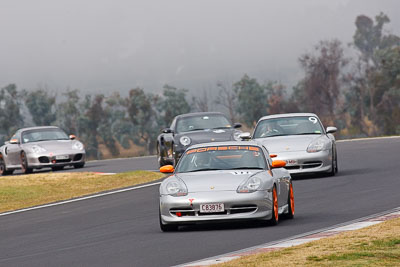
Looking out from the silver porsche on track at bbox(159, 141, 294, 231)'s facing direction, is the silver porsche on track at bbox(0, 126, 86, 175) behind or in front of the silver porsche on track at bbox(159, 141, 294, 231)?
behind

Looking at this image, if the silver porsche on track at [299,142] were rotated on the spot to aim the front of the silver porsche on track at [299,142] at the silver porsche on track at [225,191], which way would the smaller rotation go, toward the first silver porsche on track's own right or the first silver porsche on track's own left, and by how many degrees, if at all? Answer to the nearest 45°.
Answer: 0° — it already faces it

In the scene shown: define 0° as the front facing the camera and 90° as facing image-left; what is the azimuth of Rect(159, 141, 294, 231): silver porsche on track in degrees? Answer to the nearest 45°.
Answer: approximately 0°

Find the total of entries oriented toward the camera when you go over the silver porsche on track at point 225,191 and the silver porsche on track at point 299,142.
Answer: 2

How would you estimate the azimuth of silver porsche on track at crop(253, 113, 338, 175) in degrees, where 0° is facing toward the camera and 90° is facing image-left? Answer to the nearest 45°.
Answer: approximately 0°

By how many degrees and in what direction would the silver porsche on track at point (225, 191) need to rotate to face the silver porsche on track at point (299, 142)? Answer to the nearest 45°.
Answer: approximately 180°

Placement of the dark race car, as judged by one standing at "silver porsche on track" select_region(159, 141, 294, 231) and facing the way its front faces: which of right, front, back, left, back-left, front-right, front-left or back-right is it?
back

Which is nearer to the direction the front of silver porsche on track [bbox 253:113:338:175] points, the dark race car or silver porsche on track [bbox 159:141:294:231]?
the silver porsche on track

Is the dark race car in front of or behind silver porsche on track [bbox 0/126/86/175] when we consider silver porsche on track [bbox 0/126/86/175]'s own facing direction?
in front
